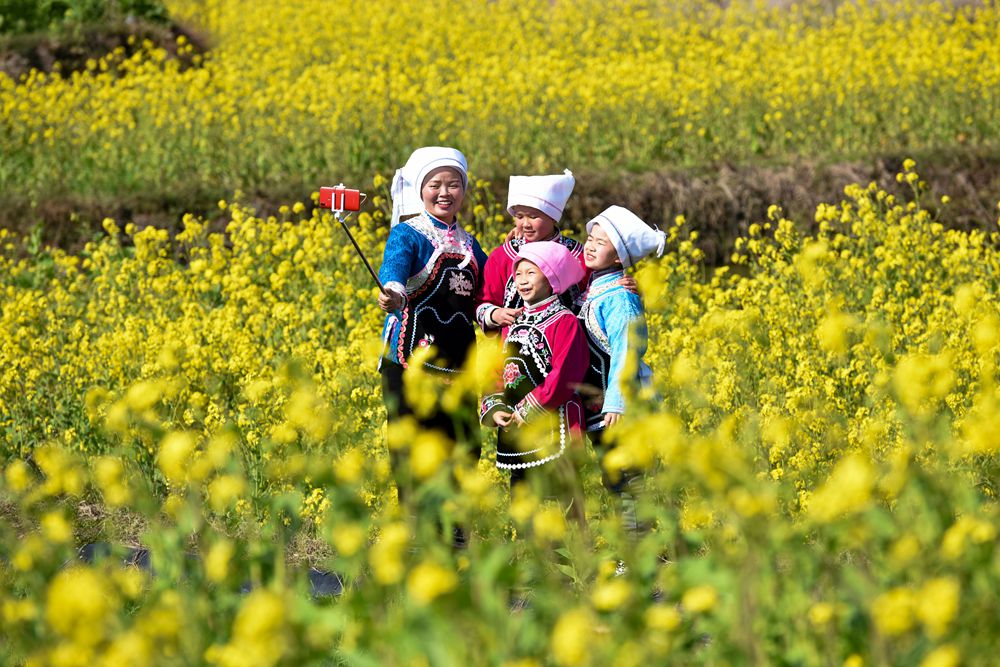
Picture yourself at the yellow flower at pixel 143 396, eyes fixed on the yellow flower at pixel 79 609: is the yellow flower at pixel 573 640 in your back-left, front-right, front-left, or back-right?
front-left

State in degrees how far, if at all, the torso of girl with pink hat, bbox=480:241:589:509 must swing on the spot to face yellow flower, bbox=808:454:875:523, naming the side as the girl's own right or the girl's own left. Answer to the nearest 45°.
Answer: approximately 45° to the girl's own left

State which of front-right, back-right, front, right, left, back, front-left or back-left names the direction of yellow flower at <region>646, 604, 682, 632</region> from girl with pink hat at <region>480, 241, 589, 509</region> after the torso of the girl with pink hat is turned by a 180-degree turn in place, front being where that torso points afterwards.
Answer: back-right

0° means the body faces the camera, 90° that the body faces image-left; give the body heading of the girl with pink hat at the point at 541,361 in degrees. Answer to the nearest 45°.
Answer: approximately 45°

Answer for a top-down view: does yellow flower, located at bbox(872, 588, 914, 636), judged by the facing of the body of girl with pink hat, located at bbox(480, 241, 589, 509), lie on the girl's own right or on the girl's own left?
on the girl's own left

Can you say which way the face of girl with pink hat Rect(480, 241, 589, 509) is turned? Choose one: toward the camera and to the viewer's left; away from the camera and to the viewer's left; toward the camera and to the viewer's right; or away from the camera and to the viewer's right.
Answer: toward the camera and to the viewer's left
